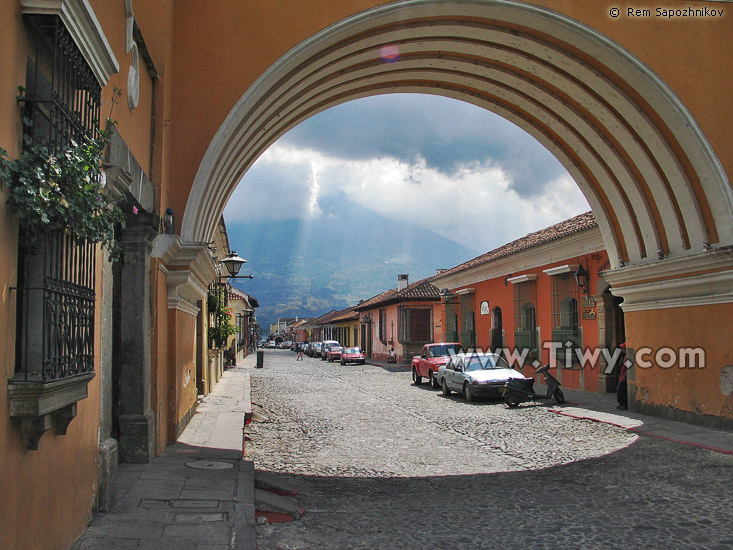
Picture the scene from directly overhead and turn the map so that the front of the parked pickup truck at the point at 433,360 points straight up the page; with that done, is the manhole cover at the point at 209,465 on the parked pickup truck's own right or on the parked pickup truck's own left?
on the parked pickup truck's own right

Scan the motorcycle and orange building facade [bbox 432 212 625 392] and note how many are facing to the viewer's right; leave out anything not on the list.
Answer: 1

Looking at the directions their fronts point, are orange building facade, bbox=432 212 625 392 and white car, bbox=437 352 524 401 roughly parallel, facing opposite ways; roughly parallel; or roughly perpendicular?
roughly perpendicular

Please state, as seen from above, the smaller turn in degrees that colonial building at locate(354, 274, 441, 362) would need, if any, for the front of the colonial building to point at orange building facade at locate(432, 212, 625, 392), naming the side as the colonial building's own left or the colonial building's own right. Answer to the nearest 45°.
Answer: approximately 45° to the colonial building's own left

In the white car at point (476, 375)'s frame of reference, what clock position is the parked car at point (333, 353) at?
The parked car is roughly at 7 o'clock from the white car.

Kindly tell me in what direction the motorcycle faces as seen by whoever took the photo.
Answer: facing to the right of the viewer

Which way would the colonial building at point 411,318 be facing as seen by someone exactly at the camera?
facing the viewer and to the left of the viewer

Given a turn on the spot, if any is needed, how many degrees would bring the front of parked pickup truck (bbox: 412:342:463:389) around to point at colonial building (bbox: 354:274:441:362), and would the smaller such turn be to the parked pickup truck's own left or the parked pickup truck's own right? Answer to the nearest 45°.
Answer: approximately 135° to the parked pickup truck's own left

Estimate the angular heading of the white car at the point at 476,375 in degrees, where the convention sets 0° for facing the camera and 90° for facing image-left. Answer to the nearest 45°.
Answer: approximately 315°

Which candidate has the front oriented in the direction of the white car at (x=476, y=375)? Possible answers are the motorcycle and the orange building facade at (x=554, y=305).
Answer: the orange building facade

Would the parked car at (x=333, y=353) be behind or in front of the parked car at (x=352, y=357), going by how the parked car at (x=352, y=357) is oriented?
behind

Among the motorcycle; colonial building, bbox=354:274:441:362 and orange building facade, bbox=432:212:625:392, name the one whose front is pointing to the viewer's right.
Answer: the motorcycle

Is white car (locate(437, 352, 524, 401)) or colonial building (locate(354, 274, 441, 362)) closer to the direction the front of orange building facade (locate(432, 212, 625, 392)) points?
the white car

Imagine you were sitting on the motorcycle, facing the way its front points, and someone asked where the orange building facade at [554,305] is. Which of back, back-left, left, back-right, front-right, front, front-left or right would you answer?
left

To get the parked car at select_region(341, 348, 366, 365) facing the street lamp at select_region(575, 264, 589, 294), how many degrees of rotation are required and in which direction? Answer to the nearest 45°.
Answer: approximately 45° to its right

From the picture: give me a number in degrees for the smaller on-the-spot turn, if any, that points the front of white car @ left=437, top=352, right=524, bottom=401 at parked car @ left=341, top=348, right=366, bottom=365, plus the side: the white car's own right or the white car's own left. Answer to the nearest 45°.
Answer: approximately 135° to the white car's own left

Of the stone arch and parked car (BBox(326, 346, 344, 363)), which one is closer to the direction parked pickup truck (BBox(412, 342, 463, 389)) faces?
the stone arch

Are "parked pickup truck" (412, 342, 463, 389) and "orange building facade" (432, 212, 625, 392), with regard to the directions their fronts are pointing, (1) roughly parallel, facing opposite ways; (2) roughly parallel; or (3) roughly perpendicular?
roughly perpendicular

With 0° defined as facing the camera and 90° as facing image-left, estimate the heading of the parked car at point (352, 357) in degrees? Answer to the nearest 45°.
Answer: approximately 315°

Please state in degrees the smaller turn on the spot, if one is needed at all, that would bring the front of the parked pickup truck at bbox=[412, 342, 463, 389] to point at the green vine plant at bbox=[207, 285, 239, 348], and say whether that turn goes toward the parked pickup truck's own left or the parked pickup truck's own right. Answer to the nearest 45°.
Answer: approximately 90° to the parked pickup truck's own right

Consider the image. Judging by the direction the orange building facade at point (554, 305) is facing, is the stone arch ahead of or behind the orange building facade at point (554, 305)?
ahead

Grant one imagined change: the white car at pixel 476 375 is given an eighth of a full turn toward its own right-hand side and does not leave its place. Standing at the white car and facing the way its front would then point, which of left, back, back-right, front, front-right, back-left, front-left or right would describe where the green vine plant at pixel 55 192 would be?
front
